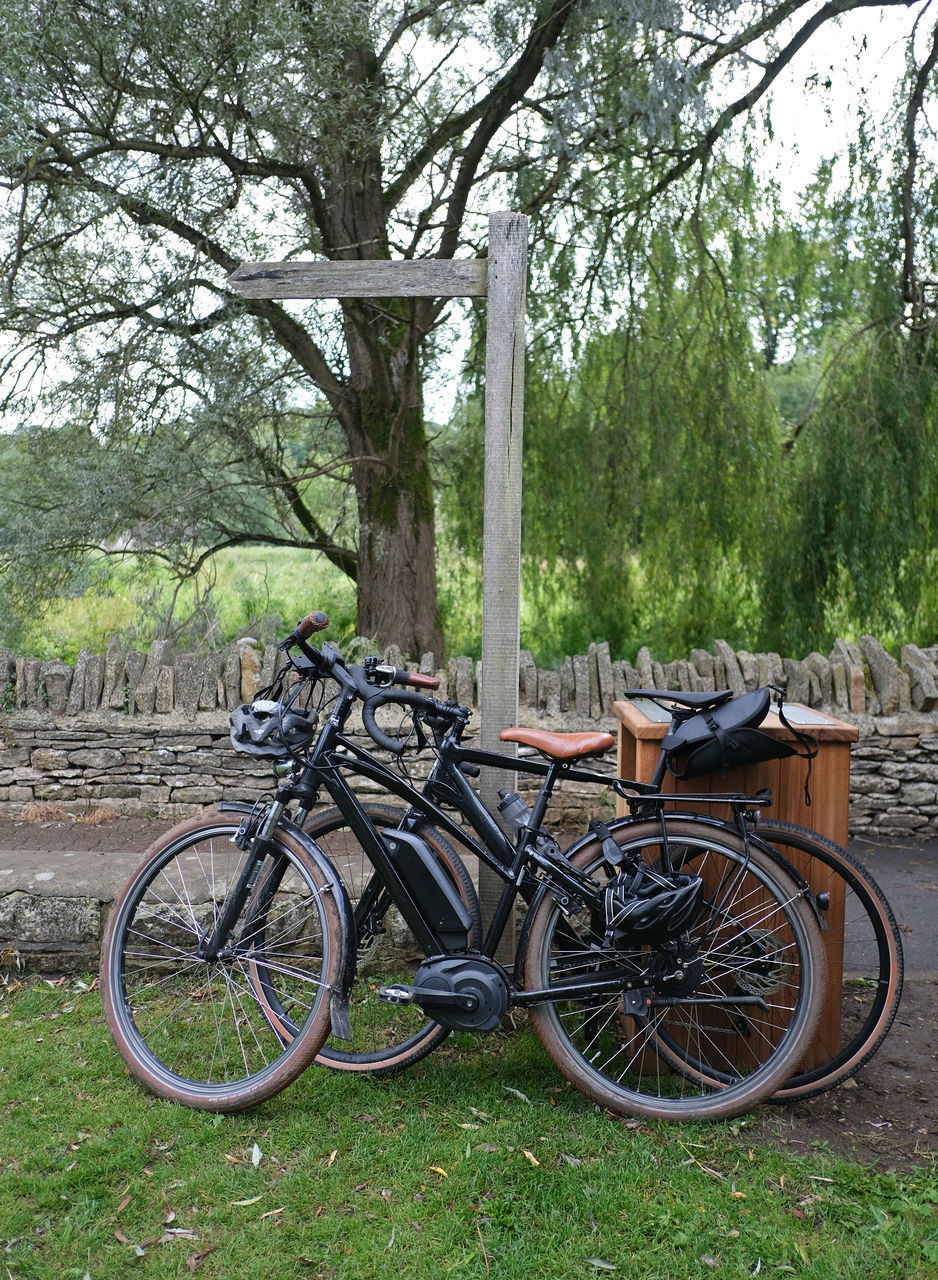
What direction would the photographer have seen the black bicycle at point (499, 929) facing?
facing to the left of the viewer

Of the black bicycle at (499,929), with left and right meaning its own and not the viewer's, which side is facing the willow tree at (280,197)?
right

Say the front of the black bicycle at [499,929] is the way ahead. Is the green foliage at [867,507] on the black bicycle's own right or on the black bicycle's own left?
on the black bicycle's own right
